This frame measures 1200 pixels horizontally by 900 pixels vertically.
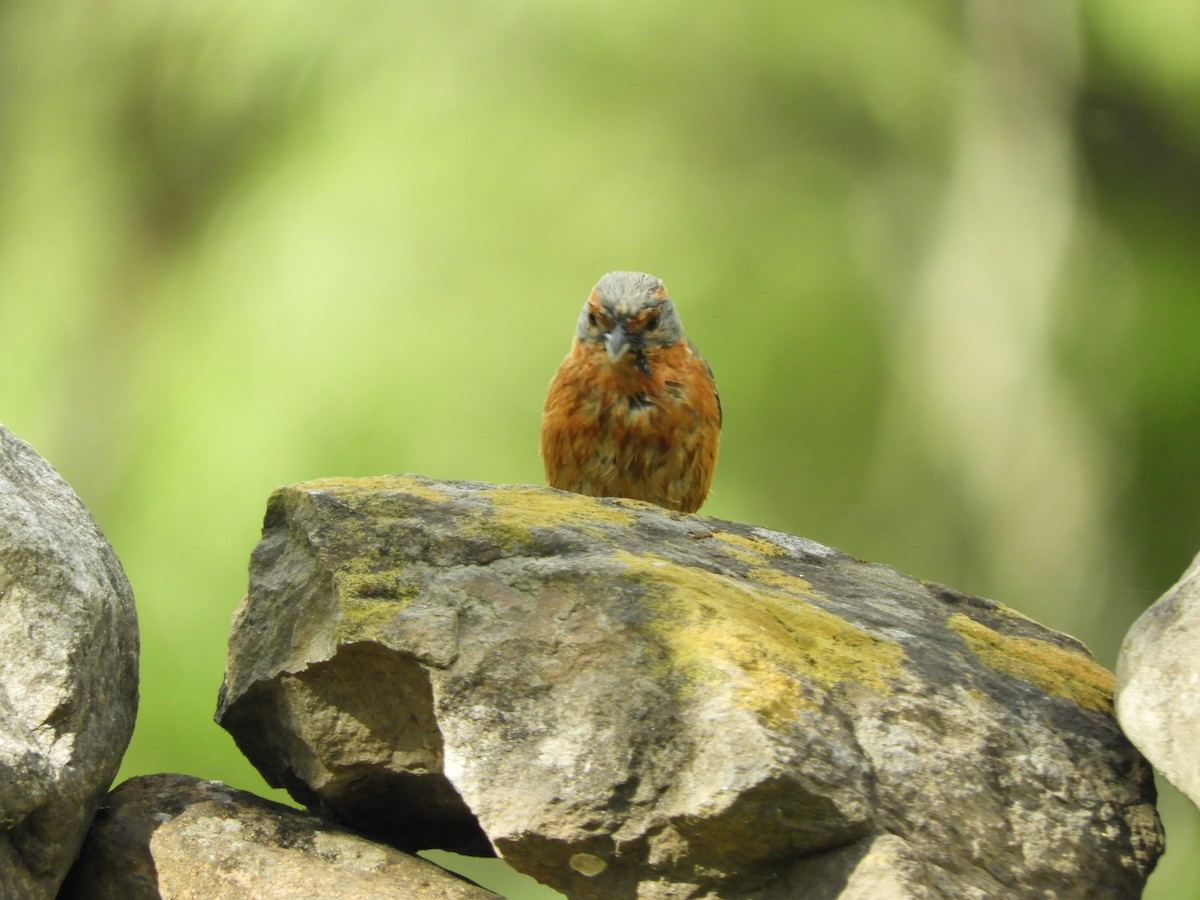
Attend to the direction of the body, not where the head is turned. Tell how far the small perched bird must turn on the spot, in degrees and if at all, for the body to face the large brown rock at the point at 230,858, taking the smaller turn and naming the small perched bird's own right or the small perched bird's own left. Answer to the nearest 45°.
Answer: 0° — it already faces it

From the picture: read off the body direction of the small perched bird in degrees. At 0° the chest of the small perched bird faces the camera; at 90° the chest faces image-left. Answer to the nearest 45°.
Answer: approximately 0°
